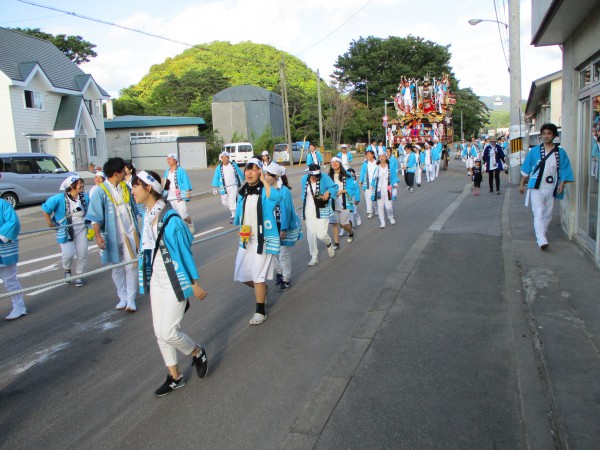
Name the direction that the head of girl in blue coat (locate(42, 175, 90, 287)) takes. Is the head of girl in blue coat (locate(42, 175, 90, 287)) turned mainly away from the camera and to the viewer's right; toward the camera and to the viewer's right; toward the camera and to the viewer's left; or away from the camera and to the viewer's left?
toward the camera and to the viewer's right

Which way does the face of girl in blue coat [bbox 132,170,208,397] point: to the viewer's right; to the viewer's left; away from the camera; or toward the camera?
to the viewer's left

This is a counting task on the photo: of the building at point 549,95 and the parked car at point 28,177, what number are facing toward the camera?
0

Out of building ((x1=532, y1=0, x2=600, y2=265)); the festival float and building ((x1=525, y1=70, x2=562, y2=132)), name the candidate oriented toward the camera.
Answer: the festival float

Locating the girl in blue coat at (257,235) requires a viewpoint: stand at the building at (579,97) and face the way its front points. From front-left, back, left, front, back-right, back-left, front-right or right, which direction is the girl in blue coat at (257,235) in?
front-left

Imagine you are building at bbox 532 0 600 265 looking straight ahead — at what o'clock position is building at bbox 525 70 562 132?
building at bbox 525 70 562 132 is roughly at 3 o'clock from building at bbox 532 0 600 265.

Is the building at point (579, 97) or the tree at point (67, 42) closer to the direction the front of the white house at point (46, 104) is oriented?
the building

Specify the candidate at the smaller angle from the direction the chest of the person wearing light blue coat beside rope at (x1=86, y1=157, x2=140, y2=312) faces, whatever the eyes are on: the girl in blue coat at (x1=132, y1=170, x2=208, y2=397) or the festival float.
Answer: the girl in blue coat

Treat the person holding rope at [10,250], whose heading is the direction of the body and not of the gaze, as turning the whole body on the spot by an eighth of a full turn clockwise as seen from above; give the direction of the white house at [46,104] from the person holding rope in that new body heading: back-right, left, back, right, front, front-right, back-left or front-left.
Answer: right

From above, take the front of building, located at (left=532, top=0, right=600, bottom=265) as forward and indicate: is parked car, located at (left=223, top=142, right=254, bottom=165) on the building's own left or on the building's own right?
on the building's own right

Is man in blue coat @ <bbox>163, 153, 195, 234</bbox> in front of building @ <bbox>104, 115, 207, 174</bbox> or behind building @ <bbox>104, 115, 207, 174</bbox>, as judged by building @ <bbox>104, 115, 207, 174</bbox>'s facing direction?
in front

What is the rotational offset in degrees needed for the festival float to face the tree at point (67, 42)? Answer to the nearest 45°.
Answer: approximately 135° to its right

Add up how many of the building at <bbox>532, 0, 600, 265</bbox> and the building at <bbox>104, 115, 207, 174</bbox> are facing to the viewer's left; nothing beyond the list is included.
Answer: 1

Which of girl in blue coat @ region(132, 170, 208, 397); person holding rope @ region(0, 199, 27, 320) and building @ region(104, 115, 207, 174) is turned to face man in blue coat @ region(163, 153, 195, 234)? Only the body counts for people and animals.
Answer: the building

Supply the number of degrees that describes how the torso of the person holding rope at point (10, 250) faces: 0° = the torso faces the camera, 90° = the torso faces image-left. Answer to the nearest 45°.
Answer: approximately 45°

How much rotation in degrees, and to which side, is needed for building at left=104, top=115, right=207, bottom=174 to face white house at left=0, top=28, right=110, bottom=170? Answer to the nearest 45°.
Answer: approximately 45° to its right
